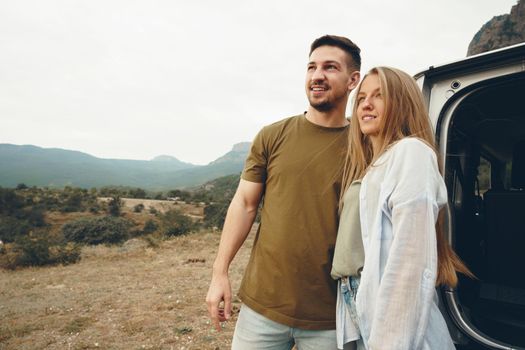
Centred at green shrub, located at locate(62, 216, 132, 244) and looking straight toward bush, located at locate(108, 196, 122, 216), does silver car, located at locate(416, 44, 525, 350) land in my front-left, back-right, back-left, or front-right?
back-right

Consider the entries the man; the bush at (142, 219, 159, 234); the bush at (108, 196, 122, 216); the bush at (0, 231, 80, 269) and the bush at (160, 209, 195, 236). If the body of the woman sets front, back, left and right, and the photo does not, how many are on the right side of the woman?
5

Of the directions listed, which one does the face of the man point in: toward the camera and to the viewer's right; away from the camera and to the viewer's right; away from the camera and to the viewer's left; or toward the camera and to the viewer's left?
toward the camera and to the viewer's left

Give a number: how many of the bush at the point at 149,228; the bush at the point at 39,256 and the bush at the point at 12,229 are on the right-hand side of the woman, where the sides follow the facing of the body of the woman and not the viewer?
3

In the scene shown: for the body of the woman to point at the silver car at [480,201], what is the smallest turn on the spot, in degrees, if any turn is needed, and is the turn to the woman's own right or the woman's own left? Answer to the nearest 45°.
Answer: approximately 135° to the woman's own right

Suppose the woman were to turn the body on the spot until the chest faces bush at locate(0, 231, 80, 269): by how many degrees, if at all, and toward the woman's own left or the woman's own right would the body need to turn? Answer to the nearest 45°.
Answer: approximately 90° to the woman's own right

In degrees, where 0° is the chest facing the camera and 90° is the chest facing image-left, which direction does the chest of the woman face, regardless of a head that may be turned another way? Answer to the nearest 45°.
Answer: approximately 45°

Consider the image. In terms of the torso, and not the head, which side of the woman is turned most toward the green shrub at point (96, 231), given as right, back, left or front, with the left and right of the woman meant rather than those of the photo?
right

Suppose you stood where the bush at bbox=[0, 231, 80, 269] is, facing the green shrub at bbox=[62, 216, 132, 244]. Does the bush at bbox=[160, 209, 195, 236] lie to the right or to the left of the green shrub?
right

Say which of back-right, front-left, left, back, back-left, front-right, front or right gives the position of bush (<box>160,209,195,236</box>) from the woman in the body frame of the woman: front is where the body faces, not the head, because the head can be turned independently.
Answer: right

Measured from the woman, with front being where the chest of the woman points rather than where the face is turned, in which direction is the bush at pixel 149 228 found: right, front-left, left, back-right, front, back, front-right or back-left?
right

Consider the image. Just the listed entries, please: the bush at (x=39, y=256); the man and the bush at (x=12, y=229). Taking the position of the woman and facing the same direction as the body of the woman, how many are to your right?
3

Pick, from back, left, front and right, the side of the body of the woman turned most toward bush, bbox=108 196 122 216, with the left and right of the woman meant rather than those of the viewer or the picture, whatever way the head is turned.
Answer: right

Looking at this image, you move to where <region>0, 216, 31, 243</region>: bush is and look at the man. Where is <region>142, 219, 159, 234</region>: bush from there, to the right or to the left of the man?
left

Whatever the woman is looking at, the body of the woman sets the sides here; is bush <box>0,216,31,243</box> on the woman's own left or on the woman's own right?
on the woman's own right
